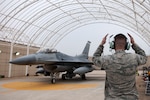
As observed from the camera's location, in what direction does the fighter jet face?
facing the viewer and to the left of the viewer
